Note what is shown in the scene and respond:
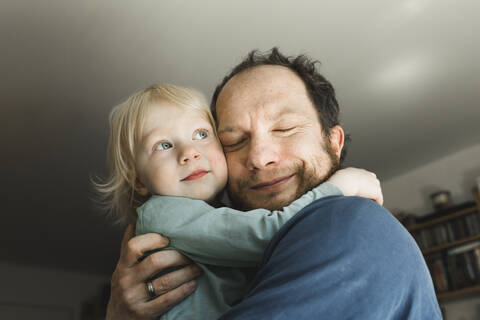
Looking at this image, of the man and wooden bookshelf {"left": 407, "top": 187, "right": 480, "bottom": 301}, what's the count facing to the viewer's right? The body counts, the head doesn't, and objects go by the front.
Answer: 0

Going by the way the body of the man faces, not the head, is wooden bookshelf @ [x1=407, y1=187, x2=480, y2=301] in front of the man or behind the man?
behind

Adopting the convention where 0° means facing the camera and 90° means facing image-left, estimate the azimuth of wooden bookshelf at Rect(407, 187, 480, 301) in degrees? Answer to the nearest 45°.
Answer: approximately 45°

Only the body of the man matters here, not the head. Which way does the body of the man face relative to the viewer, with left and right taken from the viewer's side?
facing the viewer and to the left of the viewer

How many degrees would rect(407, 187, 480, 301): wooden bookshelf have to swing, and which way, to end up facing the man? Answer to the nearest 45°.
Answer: approximately 45° to its left
